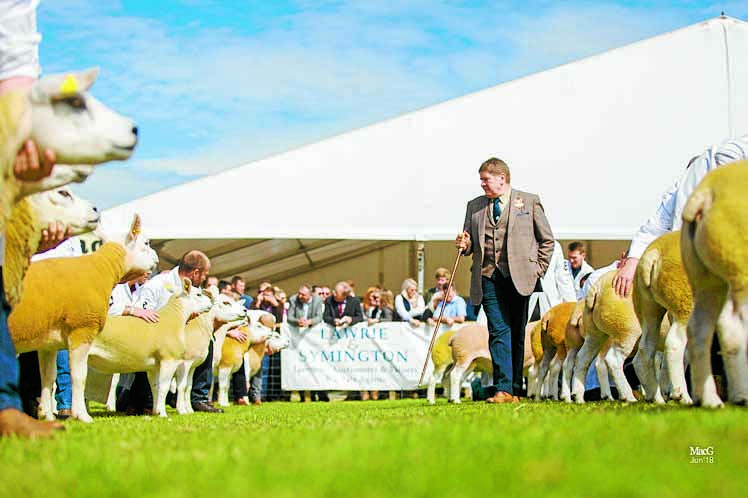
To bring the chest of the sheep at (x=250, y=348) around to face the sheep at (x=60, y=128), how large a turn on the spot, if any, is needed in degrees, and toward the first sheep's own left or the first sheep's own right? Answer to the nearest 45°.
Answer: approximately 90° to the first sheep's own right

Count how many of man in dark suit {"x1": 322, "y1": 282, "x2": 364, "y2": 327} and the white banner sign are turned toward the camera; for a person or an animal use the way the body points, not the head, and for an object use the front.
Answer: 2

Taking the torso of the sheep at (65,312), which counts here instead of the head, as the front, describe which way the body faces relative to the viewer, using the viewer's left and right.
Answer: facing to the right of the viewer

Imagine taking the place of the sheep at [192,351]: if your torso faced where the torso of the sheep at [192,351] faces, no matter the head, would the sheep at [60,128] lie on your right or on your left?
on your right

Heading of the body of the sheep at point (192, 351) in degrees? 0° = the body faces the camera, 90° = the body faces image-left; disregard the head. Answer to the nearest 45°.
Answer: approximately 270°

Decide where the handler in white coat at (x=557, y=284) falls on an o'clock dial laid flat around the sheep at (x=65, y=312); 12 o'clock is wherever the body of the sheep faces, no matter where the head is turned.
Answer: The handler in white coat is roughly at 11 o'clock from the sheep.

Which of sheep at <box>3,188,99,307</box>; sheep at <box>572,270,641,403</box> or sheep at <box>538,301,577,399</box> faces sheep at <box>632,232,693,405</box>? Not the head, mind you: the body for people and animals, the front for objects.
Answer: sheep at <box>3,188,99,307</box>

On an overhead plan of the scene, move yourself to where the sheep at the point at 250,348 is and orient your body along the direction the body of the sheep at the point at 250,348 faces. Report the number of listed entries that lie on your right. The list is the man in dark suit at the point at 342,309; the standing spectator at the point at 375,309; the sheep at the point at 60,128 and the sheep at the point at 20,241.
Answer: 2

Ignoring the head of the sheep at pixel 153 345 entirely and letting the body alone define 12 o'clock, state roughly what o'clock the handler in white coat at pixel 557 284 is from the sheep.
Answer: The handler in white coat is roughly at 11 o'clock from the sheep.
